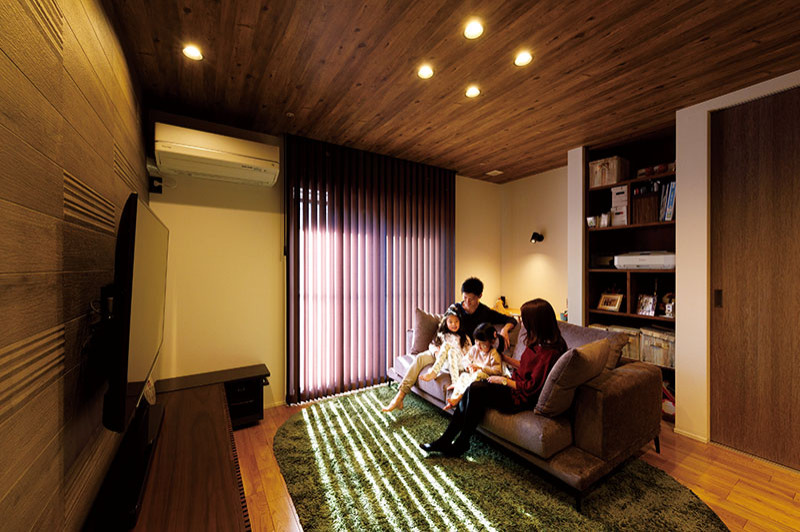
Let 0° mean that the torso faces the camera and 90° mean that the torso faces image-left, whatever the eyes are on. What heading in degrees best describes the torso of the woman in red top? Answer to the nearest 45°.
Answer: approximately 90°

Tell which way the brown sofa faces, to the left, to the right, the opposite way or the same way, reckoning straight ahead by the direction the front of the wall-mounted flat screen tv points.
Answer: the opposite way

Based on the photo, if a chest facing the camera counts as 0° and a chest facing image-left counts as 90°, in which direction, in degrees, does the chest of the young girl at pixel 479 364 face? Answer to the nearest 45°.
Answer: approximately 45°

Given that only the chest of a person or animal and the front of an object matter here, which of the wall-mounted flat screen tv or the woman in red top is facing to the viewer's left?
the woman in red top

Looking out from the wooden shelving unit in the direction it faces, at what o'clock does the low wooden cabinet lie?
The low wooden cabinet is roughly at 11 o'clock from the wooden shelving unit.

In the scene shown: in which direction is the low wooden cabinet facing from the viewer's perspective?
to the viewer's right

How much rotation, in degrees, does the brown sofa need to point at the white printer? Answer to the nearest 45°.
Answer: approximately 180°

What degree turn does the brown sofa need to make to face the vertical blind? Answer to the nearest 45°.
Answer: approximately 45° to its right

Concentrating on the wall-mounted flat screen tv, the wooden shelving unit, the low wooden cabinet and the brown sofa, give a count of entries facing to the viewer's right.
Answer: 2

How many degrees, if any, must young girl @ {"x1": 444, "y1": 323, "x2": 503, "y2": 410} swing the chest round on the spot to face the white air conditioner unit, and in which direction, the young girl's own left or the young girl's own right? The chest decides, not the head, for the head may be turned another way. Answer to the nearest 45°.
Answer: approximately 45° to the young girl's own right

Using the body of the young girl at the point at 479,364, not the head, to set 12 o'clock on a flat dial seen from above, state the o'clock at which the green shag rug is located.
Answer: The green shag rug is roughly at 11 o'clock from the young girl.
